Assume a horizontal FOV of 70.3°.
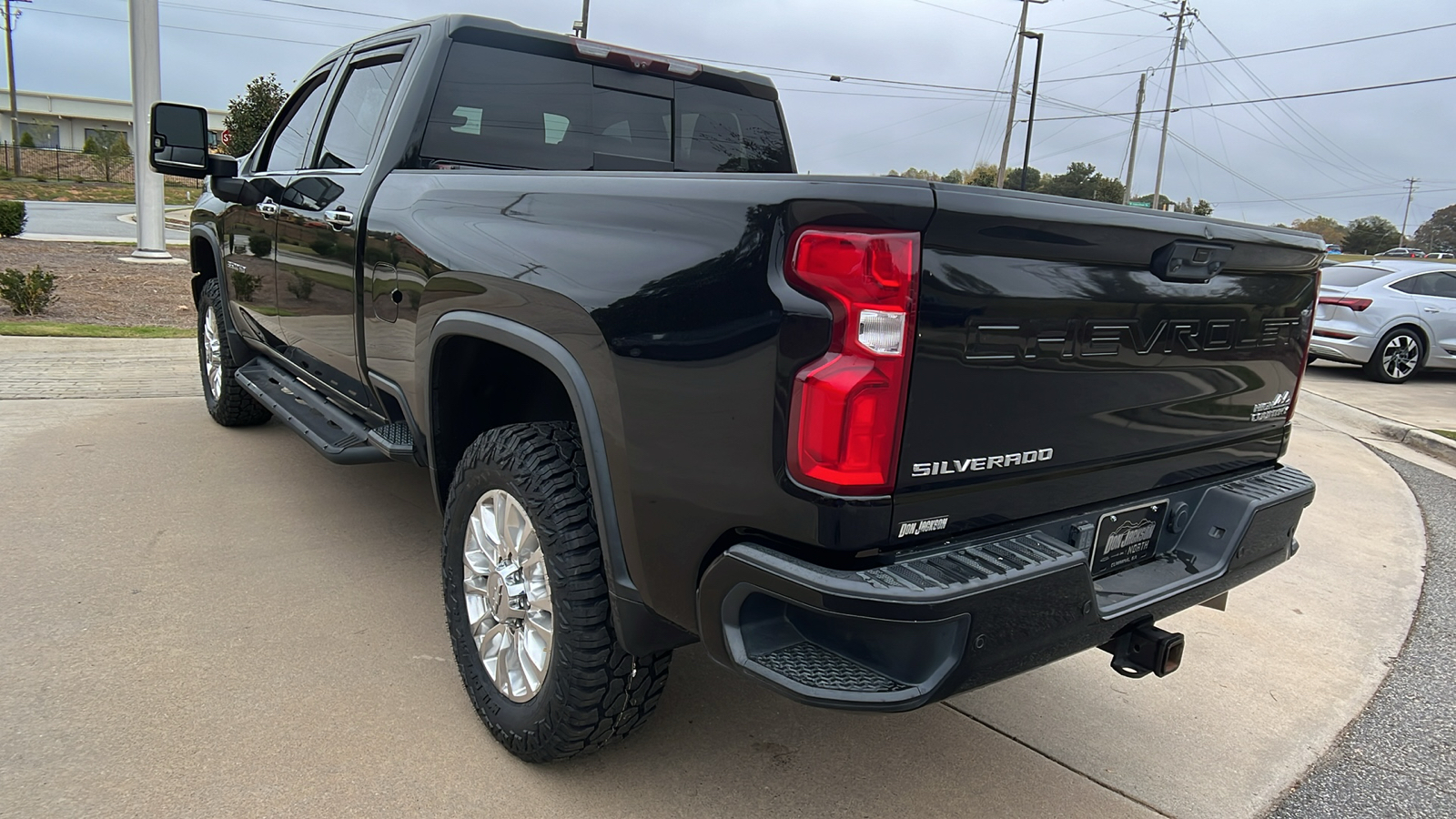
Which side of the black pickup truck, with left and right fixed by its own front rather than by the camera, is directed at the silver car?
right

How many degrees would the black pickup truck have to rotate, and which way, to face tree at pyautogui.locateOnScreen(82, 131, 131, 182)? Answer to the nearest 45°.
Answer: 0° — it already faces it

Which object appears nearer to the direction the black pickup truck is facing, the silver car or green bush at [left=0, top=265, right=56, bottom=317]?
the green bush

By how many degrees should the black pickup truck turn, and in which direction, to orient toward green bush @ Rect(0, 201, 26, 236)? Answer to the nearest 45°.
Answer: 0° — it already faces it

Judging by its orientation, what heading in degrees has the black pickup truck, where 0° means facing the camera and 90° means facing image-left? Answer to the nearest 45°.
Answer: approximately 135°

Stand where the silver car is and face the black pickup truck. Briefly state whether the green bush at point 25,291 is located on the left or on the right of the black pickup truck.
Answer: right
